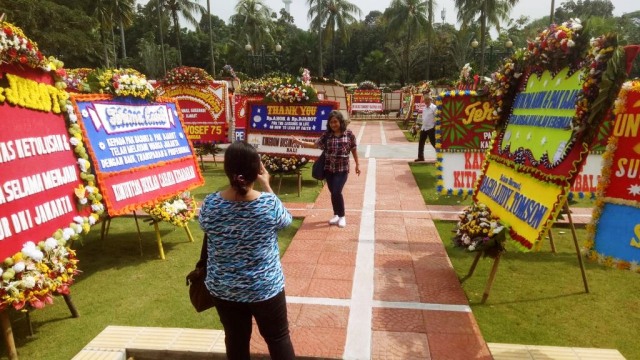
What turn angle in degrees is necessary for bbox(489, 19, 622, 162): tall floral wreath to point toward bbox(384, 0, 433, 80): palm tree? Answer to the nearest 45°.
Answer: approximately 135° to its right

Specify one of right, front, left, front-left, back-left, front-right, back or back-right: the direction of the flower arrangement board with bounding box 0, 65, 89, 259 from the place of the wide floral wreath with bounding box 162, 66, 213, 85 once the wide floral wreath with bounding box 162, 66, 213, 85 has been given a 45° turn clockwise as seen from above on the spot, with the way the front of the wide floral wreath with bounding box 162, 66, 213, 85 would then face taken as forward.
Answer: front-left

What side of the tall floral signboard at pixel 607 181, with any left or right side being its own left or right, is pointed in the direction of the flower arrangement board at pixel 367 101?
right

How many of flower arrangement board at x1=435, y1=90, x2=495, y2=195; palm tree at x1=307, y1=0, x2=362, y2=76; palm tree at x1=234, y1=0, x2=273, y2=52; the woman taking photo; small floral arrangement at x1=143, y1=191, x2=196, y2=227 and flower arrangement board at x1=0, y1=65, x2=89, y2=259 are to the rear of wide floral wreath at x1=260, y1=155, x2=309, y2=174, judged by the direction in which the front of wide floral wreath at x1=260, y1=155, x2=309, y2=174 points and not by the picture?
2

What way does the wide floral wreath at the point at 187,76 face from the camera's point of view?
toward the camera

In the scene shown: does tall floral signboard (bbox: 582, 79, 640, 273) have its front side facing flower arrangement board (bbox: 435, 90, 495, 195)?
no

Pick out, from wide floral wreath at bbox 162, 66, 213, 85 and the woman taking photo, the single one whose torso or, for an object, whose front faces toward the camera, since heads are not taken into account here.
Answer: the wide floral wreath

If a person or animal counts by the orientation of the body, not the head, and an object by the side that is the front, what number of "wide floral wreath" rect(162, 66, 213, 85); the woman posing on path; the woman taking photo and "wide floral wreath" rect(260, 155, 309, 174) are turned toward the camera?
3

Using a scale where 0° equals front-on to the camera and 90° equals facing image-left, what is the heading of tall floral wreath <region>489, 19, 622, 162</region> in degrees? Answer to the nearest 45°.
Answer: approximately 45°

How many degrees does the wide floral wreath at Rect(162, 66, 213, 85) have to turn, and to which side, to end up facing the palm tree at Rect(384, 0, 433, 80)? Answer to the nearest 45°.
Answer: approximately 135° to its left

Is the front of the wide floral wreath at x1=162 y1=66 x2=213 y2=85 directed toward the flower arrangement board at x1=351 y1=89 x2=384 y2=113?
no

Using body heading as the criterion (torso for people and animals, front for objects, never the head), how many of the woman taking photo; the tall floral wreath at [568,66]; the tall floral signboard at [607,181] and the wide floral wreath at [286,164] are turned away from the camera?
1

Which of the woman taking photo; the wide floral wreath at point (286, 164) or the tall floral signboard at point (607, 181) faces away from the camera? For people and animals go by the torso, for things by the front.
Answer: the woman taking photo

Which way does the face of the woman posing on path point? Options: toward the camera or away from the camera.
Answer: toward the camera

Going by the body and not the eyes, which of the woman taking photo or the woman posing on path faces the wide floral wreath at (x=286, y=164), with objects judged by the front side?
the woman taking photo

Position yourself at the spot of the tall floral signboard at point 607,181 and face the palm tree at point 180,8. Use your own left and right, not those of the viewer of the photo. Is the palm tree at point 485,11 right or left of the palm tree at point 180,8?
right

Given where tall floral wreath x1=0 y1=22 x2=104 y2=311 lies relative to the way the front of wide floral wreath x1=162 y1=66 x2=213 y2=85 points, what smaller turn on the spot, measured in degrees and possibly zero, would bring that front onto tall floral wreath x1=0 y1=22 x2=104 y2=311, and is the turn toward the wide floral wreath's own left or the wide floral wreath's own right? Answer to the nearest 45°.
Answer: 0° — it already faces it

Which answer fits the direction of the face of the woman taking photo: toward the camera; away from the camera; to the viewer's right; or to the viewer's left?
away from the camera

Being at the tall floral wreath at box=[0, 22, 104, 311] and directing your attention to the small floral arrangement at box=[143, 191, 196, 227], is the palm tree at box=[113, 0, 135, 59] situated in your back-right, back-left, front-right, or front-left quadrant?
front-left

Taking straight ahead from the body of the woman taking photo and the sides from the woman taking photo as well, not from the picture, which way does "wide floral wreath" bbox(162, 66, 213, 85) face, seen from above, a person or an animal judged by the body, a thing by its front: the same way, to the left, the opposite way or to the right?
the opposite way
